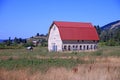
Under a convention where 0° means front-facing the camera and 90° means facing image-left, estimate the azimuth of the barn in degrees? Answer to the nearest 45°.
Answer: approximately 45°
